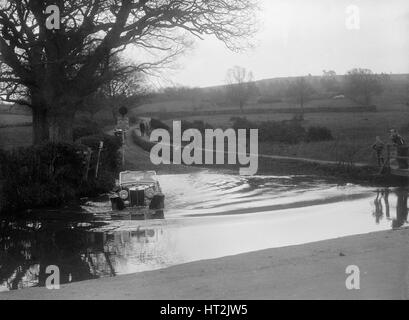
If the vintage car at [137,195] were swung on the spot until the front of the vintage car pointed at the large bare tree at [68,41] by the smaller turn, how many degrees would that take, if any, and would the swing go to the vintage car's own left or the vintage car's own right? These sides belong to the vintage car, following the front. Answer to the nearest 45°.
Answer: approximately 180°

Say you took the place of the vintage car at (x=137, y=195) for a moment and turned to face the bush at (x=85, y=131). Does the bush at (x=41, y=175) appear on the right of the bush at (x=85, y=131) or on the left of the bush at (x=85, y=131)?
left

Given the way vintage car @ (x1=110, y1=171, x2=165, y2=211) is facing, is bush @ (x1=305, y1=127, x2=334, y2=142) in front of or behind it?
behind

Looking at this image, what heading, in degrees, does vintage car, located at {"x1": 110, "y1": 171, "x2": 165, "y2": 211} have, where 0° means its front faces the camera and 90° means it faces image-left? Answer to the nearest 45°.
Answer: approximately 0°

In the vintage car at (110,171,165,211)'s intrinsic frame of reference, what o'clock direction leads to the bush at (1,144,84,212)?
The bush is roughly at 4 o'clock from the vintage car.

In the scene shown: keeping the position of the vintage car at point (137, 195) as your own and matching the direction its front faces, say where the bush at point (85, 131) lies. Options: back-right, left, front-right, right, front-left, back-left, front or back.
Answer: back

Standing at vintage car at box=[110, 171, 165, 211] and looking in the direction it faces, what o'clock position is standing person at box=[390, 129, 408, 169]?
The standing person is roughly at 8 o'clock from the vintage car.

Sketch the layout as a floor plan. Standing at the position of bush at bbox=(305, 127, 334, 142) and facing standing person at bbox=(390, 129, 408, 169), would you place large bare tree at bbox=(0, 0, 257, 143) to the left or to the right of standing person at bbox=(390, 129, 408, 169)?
right

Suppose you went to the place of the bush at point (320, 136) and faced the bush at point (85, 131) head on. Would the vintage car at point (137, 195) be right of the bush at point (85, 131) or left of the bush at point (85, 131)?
left
